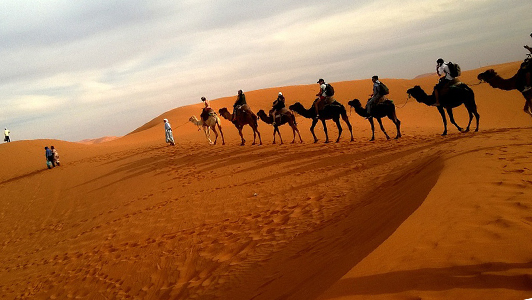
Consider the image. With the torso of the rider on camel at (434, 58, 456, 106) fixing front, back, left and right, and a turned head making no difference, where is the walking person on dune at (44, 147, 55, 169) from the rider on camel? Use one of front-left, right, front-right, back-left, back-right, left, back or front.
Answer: front

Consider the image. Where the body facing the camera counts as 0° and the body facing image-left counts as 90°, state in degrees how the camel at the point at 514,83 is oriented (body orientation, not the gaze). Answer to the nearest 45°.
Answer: approximately 90°

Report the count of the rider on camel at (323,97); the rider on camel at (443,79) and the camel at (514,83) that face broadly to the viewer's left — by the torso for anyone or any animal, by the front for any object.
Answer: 3

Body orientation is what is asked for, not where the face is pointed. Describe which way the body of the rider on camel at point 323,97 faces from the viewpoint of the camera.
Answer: to the viewer's left

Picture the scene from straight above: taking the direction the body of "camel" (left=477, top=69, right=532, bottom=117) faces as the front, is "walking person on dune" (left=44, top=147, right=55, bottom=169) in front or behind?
in front

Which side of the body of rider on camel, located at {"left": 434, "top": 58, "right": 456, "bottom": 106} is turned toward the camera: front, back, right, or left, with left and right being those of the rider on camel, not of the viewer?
left

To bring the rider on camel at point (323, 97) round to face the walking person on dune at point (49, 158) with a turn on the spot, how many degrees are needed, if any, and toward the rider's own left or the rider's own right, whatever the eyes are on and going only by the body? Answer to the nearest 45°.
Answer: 0° — they already face them
